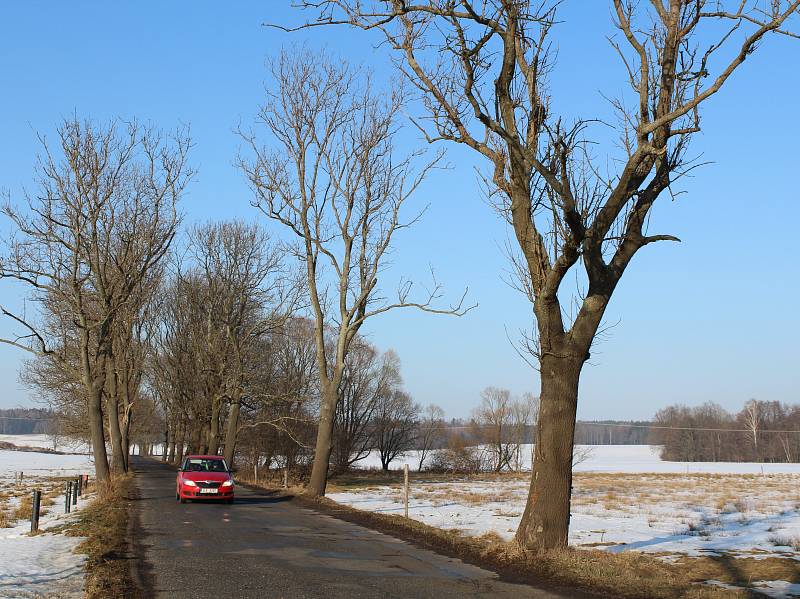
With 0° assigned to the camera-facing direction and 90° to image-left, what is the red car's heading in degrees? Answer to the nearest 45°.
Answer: approximately 0°
